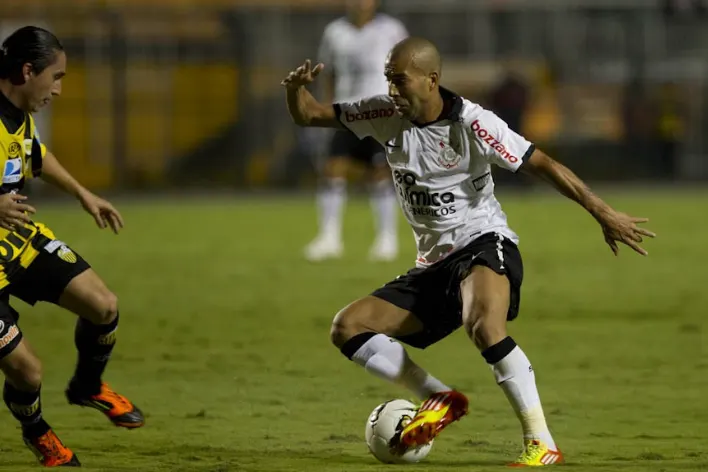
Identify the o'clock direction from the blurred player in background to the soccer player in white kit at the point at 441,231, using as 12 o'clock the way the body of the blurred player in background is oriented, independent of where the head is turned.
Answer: The soccer player in white kit is roughly at 12 o'clock from the blurred player in background.

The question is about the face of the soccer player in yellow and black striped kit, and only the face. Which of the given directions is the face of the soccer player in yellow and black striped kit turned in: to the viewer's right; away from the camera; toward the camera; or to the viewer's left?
to the viewer's right

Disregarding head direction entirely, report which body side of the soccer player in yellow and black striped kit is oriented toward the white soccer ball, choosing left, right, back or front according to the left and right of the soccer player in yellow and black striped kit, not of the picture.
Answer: front

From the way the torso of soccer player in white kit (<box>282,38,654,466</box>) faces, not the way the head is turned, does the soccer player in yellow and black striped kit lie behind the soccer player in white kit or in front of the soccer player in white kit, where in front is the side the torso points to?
in front

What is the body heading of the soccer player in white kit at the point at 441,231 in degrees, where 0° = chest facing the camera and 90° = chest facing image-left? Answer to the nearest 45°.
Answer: approximately 45°

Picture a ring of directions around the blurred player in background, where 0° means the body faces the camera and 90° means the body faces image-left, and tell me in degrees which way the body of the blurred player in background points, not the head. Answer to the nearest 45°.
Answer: approximately 0°

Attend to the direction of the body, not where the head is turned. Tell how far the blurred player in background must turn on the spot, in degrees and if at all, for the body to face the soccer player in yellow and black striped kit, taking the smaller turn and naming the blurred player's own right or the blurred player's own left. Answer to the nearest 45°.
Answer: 0° — they already face them

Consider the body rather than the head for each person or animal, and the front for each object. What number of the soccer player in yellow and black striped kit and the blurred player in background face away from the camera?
0

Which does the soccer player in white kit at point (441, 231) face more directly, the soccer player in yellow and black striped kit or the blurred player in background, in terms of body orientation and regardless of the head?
the soccer player in yellow and black striped kit

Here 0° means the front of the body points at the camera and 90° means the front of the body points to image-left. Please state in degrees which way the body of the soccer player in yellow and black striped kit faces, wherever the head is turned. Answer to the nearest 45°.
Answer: approximately 315°

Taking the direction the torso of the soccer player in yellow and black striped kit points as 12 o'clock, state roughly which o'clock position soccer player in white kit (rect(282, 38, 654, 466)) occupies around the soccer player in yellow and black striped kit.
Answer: The soccer player in white kit is roughly at 11 o'clock from the soccer player in yellow and black striped kit.
